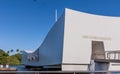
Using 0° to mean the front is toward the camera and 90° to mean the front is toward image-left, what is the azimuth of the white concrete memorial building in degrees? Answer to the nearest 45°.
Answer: approximately 315°
